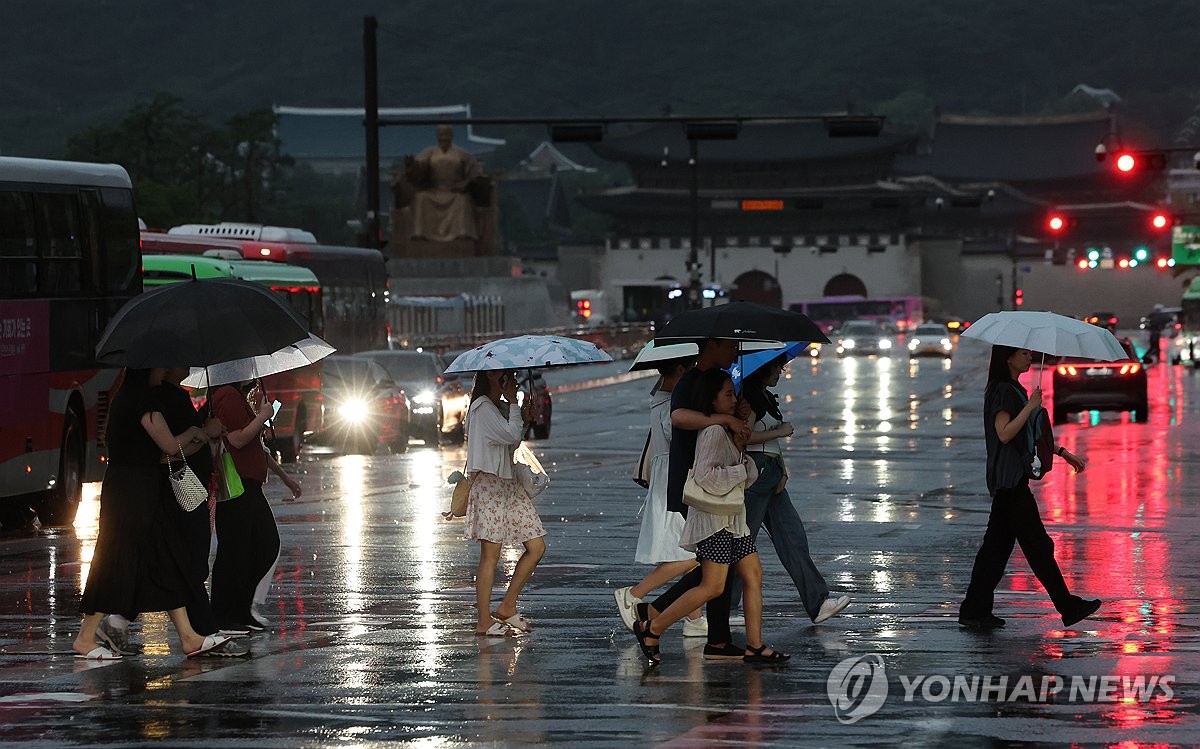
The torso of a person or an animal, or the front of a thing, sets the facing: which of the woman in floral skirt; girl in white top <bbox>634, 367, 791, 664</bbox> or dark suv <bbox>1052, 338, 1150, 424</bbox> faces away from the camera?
the dark suv

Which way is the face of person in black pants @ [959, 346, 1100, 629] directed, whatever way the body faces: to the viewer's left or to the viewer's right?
to the viewer's right

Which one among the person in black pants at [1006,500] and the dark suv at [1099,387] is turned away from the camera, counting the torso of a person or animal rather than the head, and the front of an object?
the dark suv

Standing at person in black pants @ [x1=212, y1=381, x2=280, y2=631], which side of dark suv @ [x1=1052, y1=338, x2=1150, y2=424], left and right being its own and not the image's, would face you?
back

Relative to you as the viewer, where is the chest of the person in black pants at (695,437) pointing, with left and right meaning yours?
facing to the right of the viewer

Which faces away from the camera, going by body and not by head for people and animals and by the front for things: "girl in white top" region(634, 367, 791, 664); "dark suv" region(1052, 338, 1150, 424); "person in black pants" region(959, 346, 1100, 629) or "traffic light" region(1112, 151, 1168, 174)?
the dark suv

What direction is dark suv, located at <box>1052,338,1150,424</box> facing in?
away from the camera
